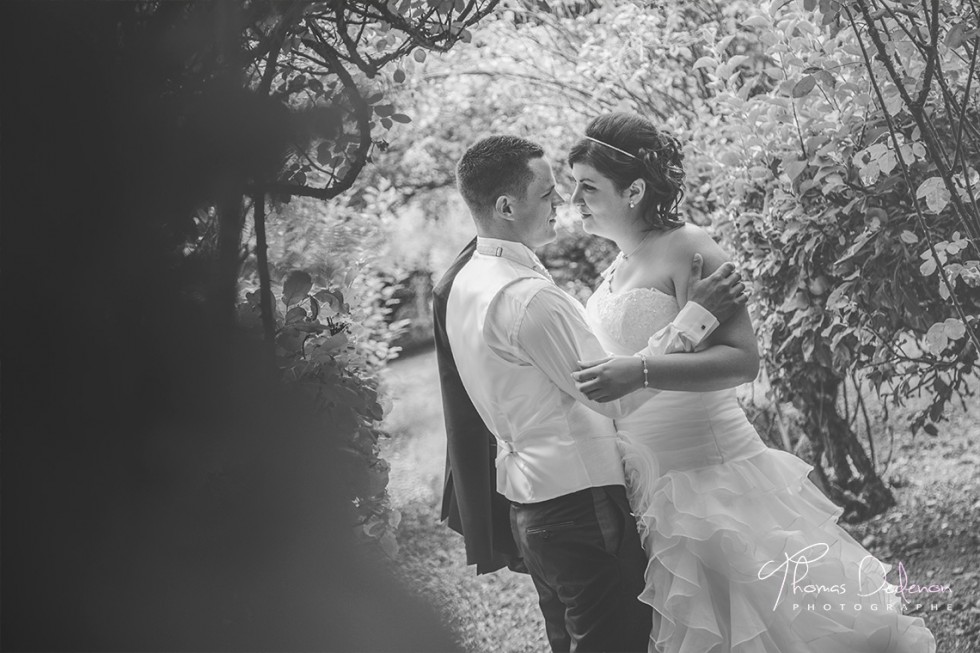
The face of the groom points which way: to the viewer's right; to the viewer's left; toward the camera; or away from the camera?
to the viewer's right

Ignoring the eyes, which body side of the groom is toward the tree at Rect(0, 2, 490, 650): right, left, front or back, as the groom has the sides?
back

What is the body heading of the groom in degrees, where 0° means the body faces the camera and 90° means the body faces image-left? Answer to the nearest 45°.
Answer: approximately 225°
